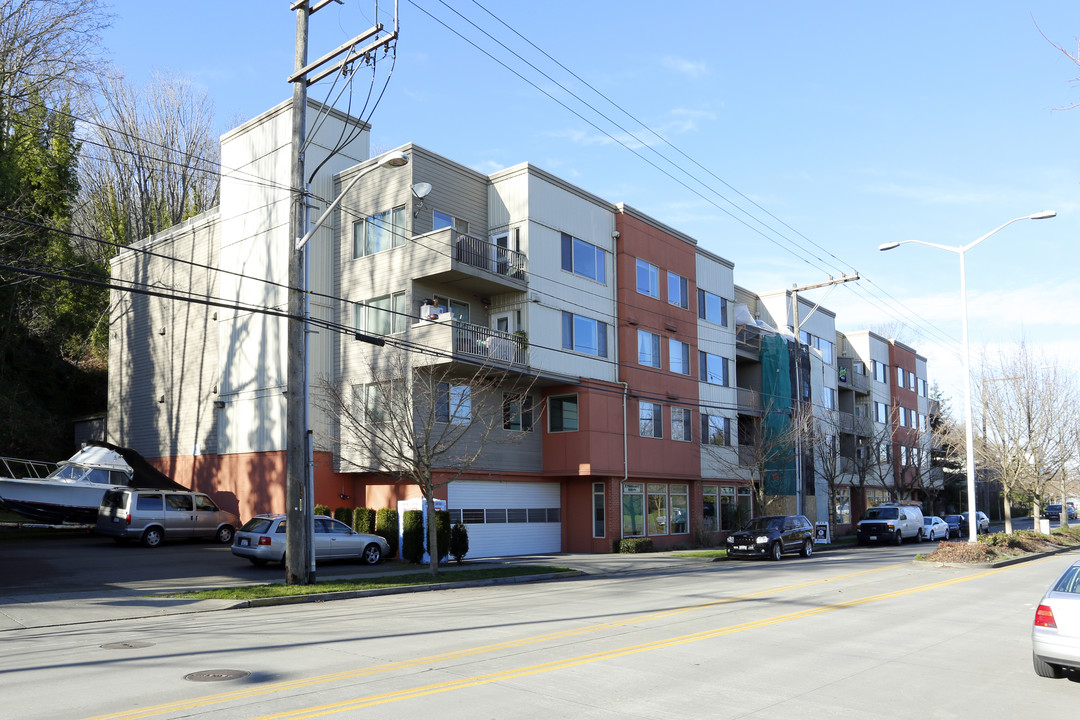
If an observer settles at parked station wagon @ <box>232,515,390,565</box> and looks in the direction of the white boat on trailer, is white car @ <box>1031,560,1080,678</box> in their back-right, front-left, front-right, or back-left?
back-left

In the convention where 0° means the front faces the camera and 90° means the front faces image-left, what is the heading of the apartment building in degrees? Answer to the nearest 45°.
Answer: approximately 315°

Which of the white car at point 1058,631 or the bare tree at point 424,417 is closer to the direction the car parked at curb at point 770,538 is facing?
the bare tree

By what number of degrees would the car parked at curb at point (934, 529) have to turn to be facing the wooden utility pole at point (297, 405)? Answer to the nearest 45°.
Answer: approximately 45° to its left

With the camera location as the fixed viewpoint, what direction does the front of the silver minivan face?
facing away from the viewer and to the right of the viewer

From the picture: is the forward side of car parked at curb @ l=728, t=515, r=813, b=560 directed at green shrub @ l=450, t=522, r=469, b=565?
yes

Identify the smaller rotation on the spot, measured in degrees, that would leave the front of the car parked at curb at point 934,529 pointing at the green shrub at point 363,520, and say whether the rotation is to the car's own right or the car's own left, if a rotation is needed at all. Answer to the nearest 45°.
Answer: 0° — it already faces it
